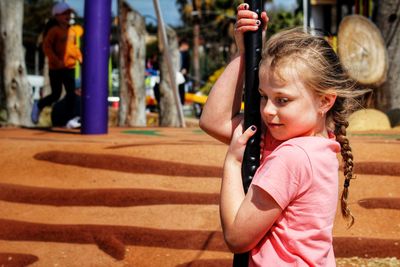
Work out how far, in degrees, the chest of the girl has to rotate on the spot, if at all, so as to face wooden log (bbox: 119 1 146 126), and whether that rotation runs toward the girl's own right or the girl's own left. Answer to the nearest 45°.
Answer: approximately 90° to the girl's own right

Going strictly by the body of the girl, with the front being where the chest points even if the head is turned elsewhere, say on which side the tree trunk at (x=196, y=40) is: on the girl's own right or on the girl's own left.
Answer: on the girl's own right

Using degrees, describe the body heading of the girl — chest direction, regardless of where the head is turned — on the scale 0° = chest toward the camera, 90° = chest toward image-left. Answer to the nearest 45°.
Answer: approximately 90°

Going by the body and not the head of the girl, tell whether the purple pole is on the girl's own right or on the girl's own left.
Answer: on the girl's own right

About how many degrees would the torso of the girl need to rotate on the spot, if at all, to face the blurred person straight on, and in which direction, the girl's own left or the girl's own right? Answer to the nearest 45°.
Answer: approximately 90° to the girl's own right

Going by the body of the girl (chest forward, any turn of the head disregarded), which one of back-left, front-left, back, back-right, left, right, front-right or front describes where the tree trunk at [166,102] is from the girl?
right

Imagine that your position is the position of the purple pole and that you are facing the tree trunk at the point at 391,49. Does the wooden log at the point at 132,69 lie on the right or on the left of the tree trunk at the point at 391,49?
left

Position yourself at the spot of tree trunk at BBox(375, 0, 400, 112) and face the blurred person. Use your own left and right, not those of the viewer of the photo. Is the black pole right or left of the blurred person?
left

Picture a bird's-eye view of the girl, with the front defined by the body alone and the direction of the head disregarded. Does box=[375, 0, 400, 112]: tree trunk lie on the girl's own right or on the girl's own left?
on the girl's own right
